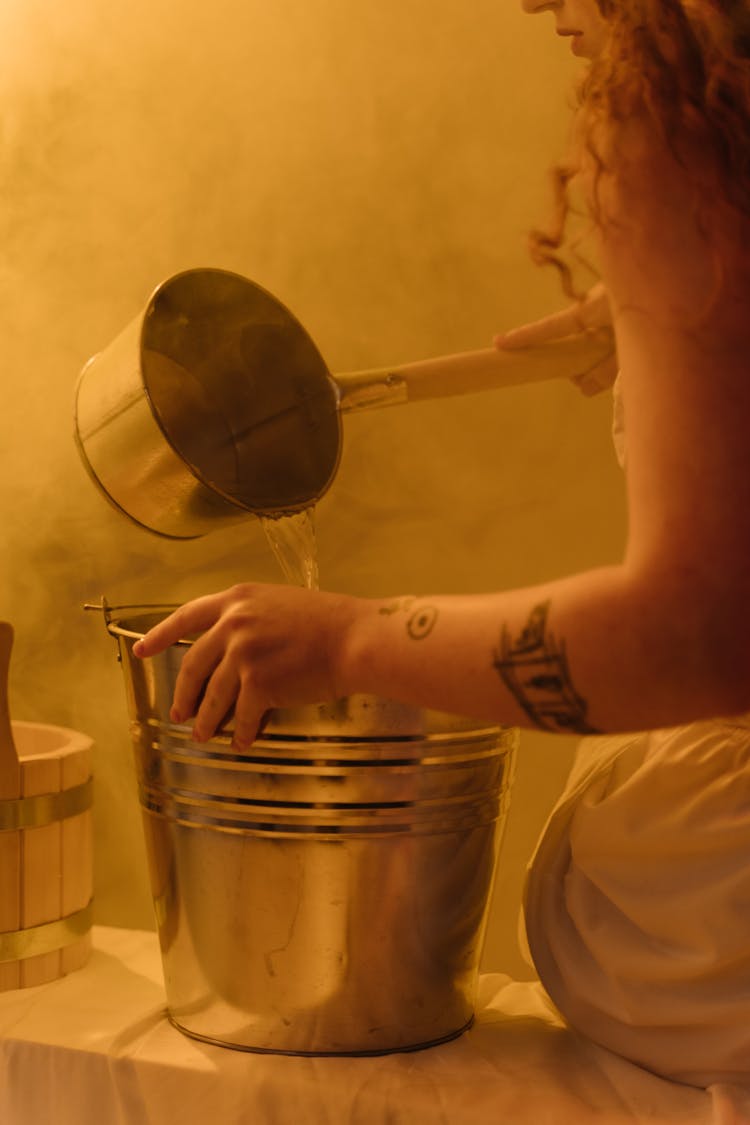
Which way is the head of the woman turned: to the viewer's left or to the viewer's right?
to the viewer's left

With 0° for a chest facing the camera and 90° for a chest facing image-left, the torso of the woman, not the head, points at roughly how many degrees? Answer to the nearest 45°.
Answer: approximately 90°
